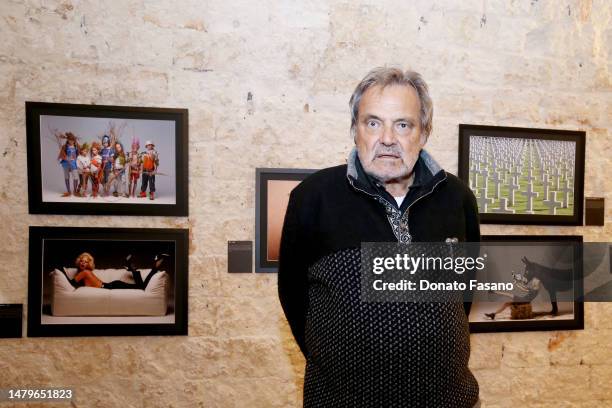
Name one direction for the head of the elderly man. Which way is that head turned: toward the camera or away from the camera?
toward the camera

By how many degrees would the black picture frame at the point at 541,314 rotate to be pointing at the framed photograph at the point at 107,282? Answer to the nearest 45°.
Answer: approximately 45° to its right

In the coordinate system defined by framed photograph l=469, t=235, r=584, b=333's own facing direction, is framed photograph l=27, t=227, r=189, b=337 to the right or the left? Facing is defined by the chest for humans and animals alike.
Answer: on its right

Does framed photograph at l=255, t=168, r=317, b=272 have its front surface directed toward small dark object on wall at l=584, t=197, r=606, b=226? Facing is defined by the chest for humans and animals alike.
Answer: no

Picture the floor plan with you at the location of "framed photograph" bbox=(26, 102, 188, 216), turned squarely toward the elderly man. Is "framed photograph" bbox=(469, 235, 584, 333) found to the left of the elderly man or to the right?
left

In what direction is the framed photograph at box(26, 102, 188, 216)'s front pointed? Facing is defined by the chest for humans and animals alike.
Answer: toward the camera

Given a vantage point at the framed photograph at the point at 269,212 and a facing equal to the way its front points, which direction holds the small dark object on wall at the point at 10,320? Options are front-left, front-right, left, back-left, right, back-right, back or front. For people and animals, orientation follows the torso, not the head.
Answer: right

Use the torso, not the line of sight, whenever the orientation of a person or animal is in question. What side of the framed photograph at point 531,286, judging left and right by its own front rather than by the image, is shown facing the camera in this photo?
front

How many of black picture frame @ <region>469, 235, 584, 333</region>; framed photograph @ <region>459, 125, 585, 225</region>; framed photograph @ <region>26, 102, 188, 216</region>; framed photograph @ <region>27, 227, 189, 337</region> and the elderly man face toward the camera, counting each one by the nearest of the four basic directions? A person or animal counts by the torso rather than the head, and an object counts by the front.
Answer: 5

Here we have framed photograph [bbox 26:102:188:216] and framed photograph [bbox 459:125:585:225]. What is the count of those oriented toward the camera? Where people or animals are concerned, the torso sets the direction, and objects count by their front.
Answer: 2

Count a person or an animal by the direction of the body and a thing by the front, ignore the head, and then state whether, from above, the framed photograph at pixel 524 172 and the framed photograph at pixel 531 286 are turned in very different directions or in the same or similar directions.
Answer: same or similar directions

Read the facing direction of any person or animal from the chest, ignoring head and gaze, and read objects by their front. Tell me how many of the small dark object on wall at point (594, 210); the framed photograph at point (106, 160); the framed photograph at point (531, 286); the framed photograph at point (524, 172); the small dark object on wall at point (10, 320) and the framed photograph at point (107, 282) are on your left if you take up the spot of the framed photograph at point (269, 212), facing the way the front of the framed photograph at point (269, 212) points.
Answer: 3

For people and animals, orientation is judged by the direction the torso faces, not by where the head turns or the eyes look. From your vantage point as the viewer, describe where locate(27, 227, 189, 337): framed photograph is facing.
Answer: facing the viewer
